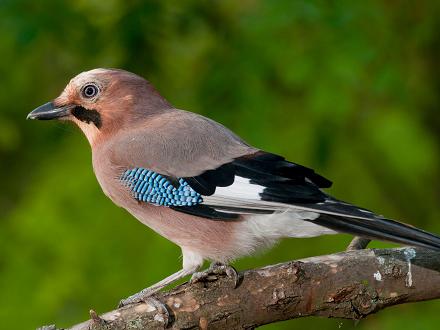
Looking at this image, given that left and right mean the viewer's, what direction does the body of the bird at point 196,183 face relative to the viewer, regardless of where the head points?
facing to the left of the viewer
